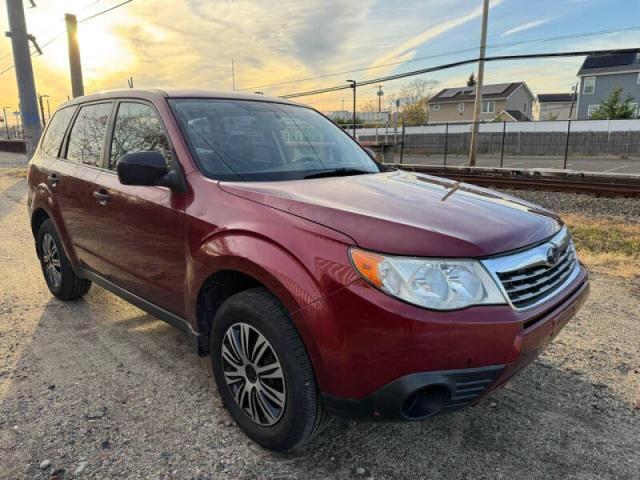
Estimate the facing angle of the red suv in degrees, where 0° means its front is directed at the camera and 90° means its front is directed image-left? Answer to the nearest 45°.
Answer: approximately 315°

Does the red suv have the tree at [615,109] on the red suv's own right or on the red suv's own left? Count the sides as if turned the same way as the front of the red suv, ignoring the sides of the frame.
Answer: on the red suv's own left

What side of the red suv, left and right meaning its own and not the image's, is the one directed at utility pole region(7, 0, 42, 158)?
back

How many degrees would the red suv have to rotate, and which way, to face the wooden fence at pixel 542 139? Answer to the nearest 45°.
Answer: approximately 90° to its left

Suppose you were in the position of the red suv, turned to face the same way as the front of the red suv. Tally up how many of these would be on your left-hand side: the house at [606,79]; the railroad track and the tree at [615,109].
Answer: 3

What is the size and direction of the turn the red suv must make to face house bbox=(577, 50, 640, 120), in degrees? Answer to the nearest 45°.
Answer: approximately 90° to its left

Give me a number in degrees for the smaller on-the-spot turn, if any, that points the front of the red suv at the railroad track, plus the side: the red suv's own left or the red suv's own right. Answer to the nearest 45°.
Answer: approximately 90° to the red suv's own left

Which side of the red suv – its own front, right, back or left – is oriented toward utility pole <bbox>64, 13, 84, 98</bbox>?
back
